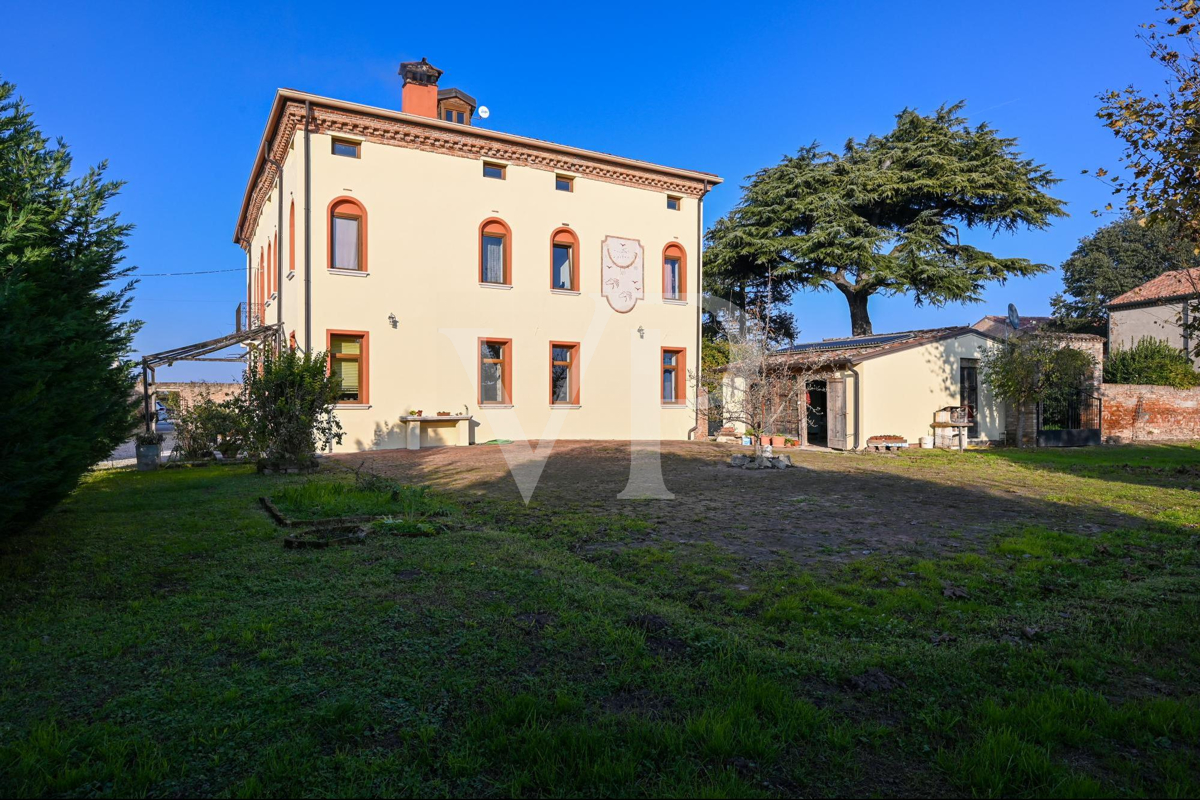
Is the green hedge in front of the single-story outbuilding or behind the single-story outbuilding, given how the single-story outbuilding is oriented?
behind

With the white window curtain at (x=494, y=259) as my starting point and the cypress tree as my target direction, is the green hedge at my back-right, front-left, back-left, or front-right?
back-left

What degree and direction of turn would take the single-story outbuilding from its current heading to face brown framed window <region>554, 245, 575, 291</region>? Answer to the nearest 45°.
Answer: approximately 45° to its right

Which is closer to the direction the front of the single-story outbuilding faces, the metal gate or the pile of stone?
the pile of stone
